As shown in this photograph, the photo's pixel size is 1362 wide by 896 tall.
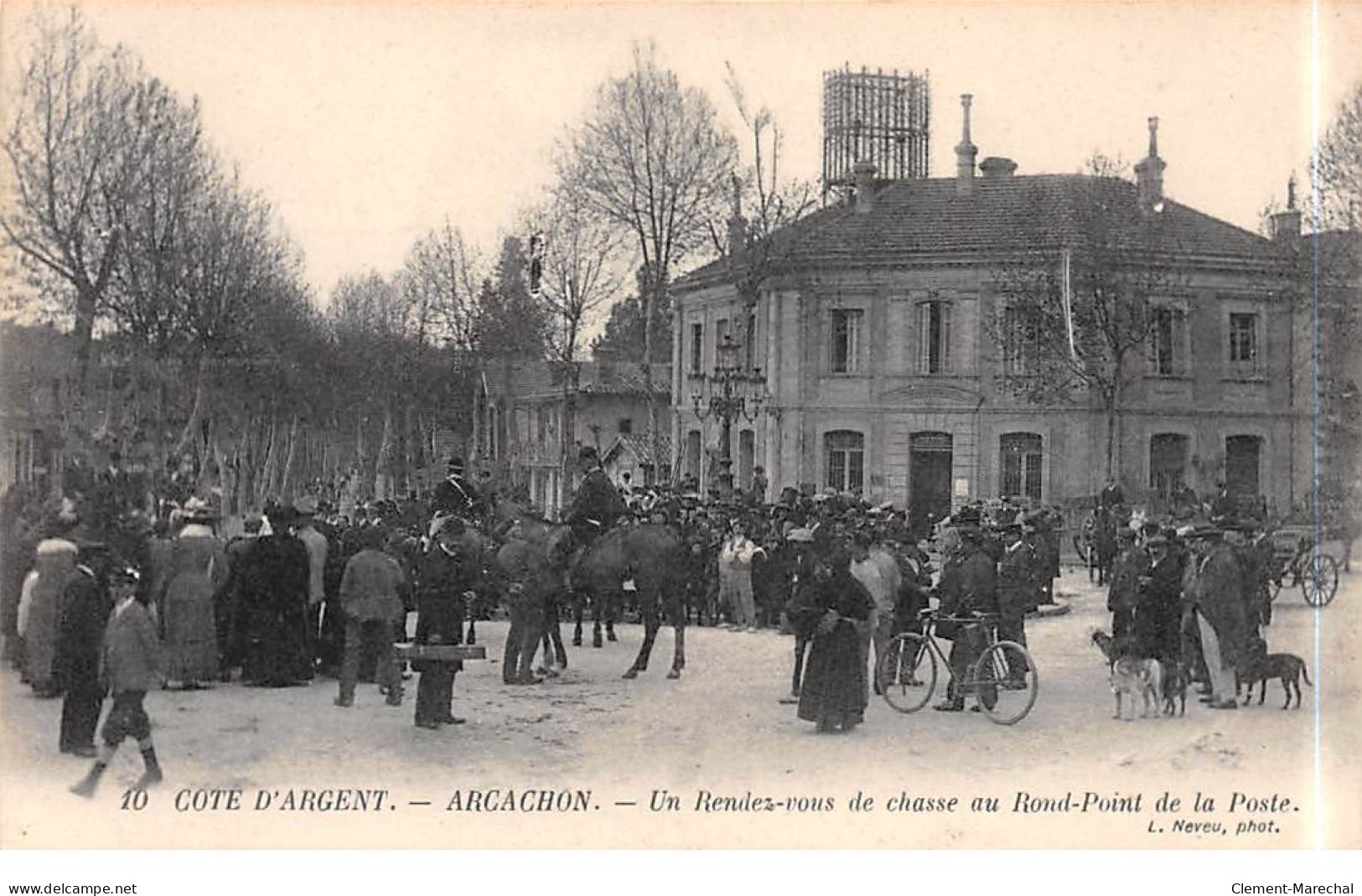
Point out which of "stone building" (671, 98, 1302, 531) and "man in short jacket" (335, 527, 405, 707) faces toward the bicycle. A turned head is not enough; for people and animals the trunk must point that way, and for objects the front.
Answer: the stone building

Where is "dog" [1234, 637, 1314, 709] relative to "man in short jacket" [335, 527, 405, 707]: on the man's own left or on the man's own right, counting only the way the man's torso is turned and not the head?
on the man's own right

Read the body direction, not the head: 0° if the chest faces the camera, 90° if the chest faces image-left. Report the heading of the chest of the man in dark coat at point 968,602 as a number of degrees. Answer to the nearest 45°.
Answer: approximately 90°

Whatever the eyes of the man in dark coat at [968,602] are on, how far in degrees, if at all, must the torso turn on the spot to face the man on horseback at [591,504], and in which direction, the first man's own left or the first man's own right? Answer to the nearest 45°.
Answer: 0° — they already face them

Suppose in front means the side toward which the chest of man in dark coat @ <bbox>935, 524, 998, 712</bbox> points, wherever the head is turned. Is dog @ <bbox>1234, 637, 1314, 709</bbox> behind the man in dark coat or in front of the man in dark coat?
behind

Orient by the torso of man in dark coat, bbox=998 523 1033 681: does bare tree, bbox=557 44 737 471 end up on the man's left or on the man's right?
on the man's right

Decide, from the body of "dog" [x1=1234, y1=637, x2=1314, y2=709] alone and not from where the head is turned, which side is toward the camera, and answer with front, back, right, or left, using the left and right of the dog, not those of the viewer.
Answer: left
